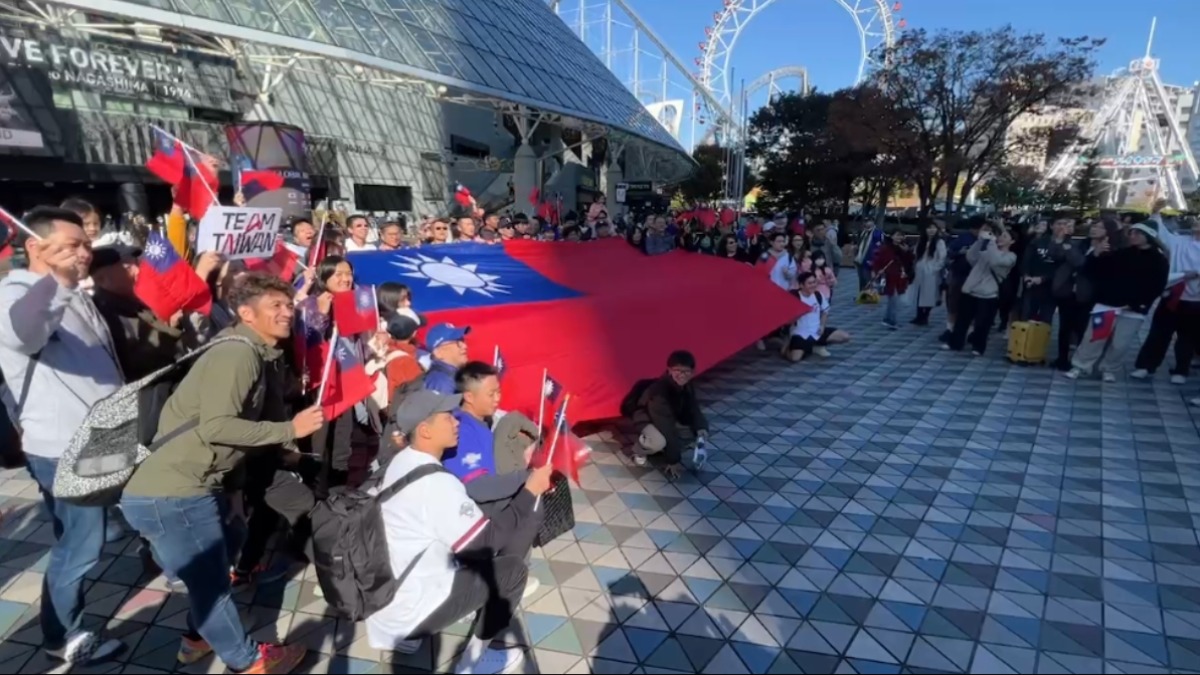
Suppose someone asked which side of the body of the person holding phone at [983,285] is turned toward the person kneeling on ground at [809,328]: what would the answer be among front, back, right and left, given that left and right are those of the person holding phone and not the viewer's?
front

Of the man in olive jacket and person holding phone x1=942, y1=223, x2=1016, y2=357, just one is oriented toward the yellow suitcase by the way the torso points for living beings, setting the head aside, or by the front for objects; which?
the man in olive jacket

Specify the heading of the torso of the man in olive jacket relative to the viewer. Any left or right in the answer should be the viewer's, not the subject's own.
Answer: facing to the right of the viewer

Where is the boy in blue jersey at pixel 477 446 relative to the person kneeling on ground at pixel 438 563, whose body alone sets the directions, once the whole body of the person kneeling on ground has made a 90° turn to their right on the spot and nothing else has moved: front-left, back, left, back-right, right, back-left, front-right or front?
back

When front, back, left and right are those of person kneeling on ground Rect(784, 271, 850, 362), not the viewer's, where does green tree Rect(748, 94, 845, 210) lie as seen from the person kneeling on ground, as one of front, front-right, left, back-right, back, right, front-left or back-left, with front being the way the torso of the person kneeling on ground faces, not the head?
back-left

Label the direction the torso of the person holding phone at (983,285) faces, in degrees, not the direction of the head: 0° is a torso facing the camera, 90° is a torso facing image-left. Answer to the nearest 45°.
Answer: approximately 45°

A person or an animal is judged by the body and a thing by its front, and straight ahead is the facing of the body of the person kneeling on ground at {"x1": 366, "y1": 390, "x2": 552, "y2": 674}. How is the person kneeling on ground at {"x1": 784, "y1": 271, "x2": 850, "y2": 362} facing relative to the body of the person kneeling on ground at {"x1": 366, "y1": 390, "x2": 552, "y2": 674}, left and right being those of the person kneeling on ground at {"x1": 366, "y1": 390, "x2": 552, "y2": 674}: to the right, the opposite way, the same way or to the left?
to the right

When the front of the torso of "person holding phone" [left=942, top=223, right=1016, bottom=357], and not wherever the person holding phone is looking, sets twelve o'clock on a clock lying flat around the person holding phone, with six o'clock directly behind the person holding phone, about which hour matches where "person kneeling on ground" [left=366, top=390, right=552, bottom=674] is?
The person kneeling on ground is roughly at 11 o'clock from the person holding phone.

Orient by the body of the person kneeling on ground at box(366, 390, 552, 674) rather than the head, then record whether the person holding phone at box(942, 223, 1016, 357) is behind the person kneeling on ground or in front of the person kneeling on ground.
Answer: in front

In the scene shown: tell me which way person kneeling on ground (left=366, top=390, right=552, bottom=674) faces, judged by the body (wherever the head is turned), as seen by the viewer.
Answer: to the viewer's right
